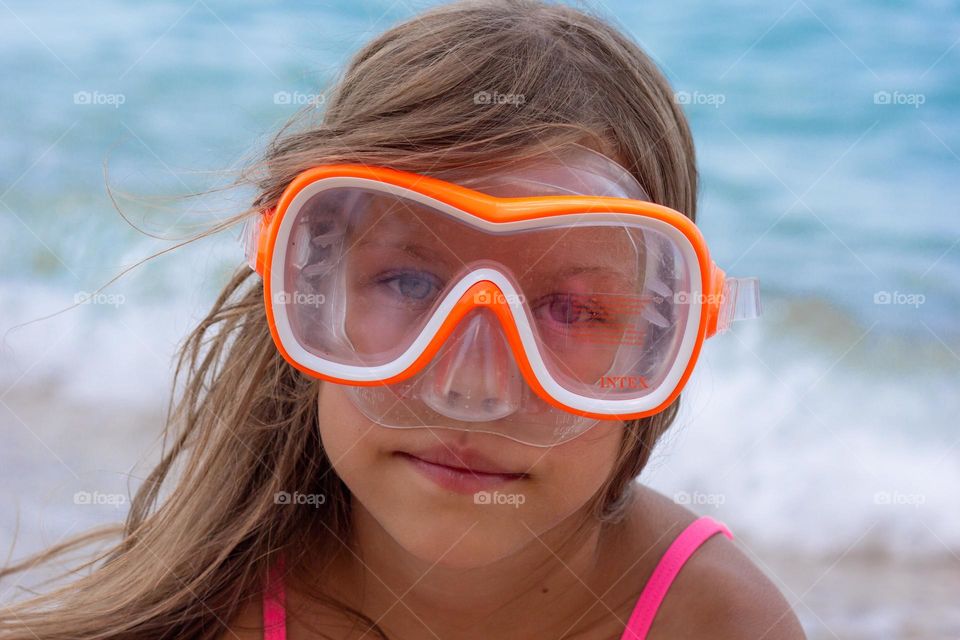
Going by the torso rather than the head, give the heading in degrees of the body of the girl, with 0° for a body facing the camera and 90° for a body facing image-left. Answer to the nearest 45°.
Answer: approximately 0°
